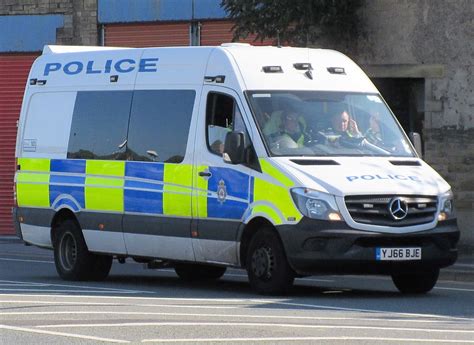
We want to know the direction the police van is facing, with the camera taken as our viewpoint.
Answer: facing the viewer and to the right of the viewer
